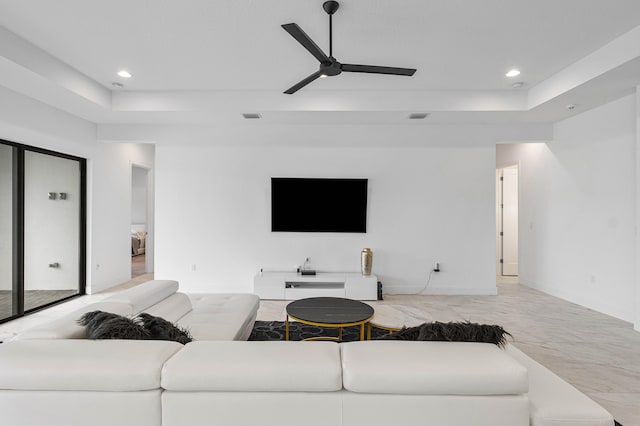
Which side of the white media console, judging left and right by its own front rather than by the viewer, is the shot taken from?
front

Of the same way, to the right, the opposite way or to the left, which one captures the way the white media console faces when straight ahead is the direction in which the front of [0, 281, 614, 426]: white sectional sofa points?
the opposite way

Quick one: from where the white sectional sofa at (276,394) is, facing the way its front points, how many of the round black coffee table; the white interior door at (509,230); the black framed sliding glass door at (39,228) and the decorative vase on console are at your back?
0

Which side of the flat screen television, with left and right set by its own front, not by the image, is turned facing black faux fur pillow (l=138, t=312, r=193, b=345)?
front

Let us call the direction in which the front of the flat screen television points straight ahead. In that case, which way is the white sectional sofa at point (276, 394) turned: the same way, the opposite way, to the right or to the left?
the opposite way

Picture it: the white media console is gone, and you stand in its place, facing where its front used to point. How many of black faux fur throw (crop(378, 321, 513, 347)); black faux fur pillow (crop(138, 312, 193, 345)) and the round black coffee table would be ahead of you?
3

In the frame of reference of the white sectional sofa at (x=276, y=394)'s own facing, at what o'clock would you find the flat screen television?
The flat screen television is roughly at 12 o'clock from the white sectional sofa.

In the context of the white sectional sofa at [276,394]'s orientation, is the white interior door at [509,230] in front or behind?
in front

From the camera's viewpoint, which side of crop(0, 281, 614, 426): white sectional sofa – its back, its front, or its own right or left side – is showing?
back

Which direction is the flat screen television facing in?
toward the camera

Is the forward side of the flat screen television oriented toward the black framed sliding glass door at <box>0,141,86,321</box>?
no

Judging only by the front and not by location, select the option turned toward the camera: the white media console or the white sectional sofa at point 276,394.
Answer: the white media console

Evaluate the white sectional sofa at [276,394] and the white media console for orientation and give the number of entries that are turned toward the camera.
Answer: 1

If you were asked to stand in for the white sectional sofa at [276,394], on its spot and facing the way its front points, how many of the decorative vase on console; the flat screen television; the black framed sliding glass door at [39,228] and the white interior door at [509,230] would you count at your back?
0

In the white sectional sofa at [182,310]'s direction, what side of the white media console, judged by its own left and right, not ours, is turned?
front

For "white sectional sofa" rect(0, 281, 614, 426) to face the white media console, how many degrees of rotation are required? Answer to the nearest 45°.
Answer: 0° — it already faces it

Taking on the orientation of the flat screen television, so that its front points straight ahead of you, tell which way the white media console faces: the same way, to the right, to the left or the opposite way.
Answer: the same way
